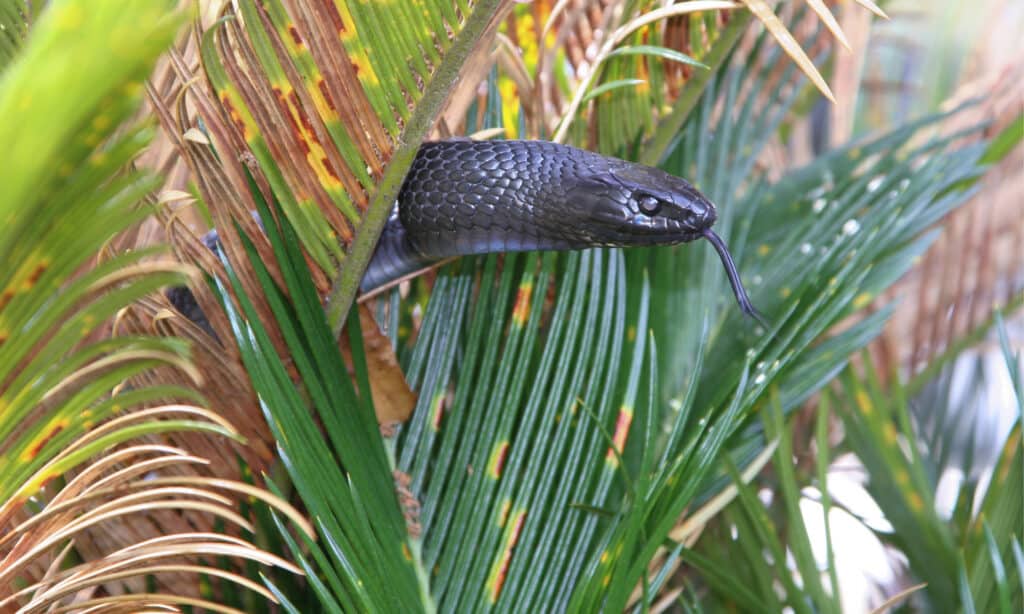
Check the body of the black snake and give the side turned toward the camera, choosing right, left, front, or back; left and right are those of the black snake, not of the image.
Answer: right
